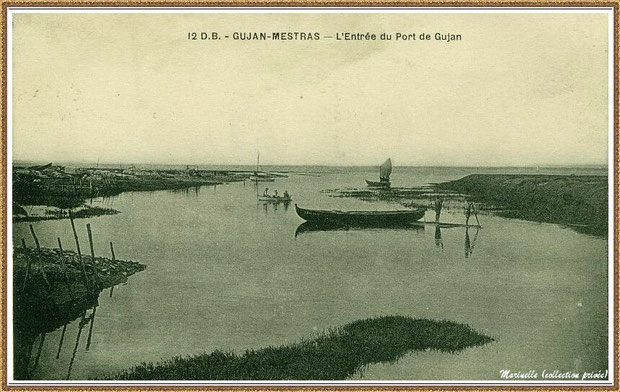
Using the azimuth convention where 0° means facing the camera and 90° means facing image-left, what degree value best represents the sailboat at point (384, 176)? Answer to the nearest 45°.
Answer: approximately 90°

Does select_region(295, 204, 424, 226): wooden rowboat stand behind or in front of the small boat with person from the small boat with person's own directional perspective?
behind

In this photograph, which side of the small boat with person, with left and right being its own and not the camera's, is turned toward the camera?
left

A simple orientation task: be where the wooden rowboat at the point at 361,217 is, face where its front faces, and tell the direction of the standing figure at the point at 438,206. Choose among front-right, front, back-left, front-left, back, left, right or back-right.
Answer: back

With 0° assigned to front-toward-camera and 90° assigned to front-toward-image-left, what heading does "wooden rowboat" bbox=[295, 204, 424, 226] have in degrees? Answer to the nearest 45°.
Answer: approximately 90°
